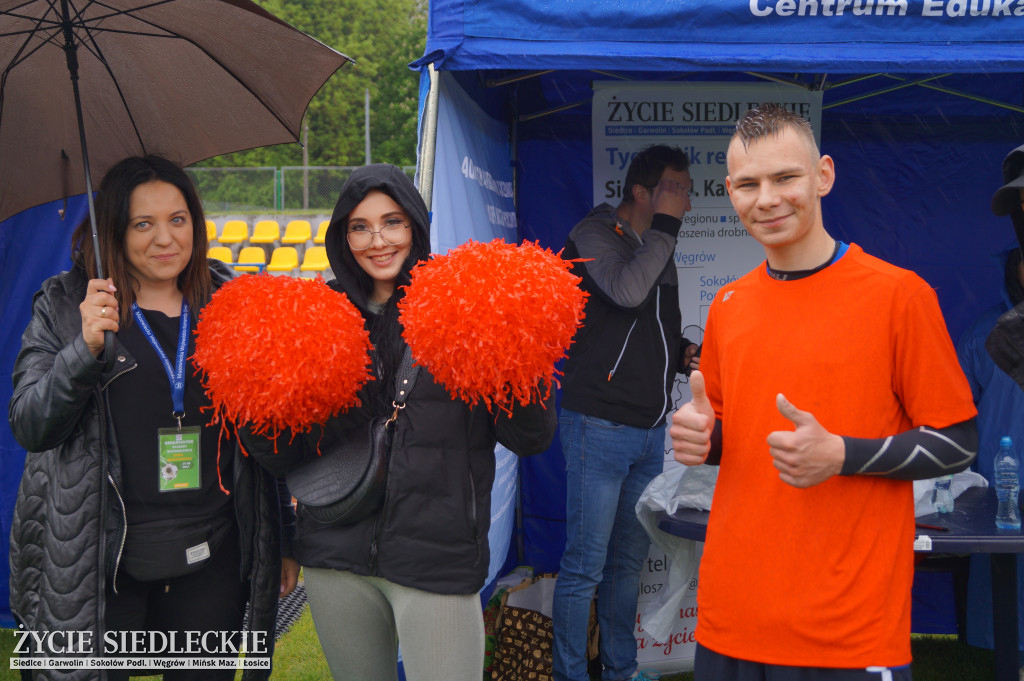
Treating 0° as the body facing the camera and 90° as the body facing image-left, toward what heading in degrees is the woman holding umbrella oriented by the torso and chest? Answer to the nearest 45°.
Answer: approximately 315°

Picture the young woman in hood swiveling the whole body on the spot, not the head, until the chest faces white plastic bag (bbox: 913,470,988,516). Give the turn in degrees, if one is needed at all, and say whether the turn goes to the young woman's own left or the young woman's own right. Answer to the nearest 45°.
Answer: approximately 135° to the young woman's own left

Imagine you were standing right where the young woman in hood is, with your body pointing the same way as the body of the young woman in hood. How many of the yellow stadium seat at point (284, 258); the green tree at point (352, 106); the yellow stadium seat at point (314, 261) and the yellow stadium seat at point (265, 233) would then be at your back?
4

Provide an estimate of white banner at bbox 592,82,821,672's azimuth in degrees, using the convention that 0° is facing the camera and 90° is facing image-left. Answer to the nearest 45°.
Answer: approximately 0°

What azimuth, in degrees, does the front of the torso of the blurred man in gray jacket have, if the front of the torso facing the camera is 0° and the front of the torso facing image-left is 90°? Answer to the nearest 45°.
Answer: approximately 315°

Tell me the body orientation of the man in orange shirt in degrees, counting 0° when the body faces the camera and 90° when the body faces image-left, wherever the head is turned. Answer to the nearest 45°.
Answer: approximately 45°

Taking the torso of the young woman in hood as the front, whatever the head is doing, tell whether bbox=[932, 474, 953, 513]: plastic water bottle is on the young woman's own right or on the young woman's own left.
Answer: on the young woman's own left
